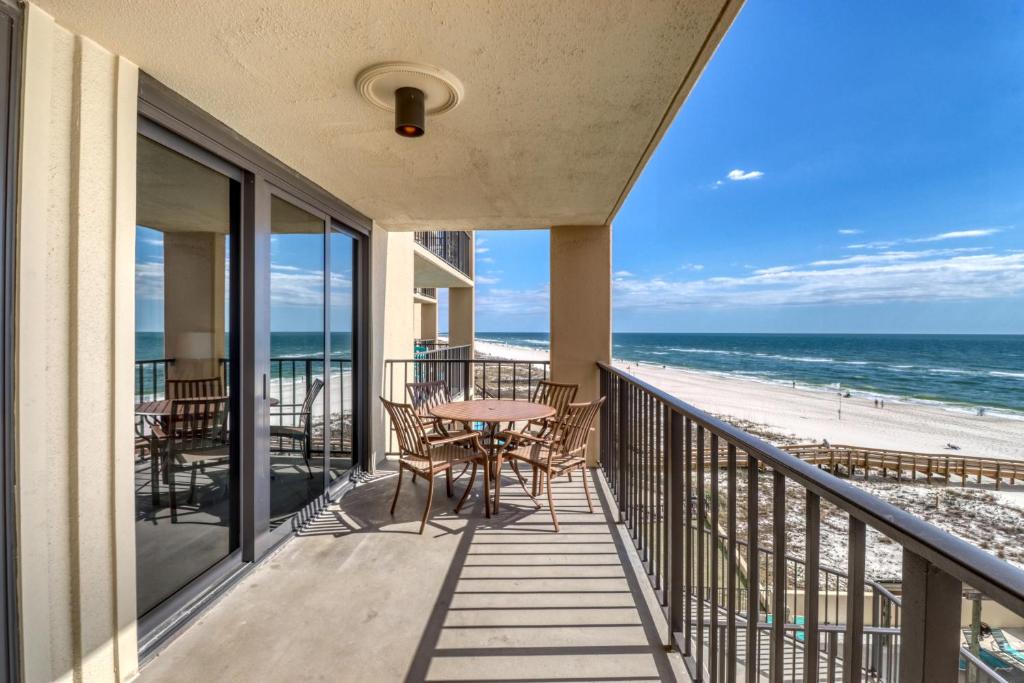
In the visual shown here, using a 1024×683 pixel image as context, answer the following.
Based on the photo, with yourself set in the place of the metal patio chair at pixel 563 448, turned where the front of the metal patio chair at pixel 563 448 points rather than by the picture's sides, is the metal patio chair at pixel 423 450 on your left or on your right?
on your left

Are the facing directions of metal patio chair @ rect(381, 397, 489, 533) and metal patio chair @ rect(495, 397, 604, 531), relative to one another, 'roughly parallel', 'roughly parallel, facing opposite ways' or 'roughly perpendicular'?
roughly perpendicular

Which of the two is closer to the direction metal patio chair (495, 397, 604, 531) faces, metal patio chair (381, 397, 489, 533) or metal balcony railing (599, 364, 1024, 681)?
the metal patio chair

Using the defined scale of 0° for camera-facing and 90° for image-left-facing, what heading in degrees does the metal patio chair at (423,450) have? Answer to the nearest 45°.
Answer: approximately 225°

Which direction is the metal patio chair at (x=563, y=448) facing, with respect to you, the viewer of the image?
facing away from the viewer and to the left of the viewer

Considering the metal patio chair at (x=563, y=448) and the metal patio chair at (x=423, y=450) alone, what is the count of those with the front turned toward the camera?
0

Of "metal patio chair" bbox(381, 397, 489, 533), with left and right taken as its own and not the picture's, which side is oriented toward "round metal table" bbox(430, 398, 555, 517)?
front

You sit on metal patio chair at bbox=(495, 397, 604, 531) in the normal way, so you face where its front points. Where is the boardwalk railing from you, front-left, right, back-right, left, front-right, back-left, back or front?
right

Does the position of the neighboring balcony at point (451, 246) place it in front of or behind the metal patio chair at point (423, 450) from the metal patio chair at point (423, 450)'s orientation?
in front

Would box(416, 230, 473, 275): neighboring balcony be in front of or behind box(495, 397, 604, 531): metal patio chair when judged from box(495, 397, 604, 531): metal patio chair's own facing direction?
in front
